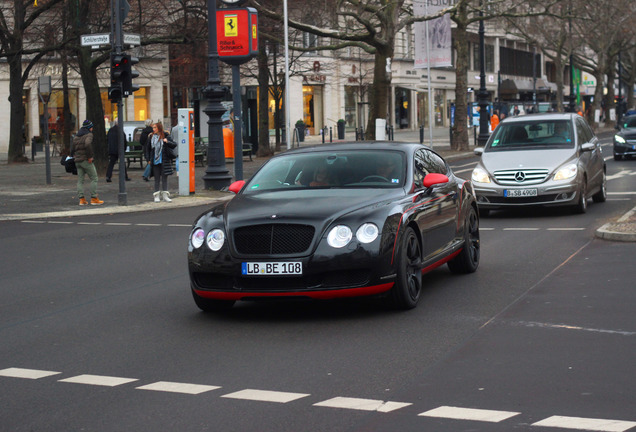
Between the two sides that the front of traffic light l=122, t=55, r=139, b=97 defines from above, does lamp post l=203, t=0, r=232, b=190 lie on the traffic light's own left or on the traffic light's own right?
on the traffic light's own left

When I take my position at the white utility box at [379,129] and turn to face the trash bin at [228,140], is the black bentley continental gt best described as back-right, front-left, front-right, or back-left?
front-left

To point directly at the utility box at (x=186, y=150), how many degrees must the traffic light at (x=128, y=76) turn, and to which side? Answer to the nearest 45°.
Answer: approximately 45° to its left

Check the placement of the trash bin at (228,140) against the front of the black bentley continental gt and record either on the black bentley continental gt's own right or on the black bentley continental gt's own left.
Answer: on the black bentley continental gt's own right

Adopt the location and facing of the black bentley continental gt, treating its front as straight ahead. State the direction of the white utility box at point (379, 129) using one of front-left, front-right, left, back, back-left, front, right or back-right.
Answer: back-right

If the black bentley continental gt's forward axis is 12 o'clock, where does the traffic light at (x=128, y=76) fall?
The traffic light is roughly at 4 o'clock from the black bentley continental gt.

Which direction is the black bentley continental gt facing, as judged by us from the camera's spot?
facing the viewer and to the left of the viewer

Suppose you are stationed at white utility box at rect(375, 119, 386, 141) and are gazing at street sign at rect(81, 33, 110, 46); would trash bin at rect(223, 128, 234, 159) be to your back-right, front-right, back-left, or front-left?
front-right
